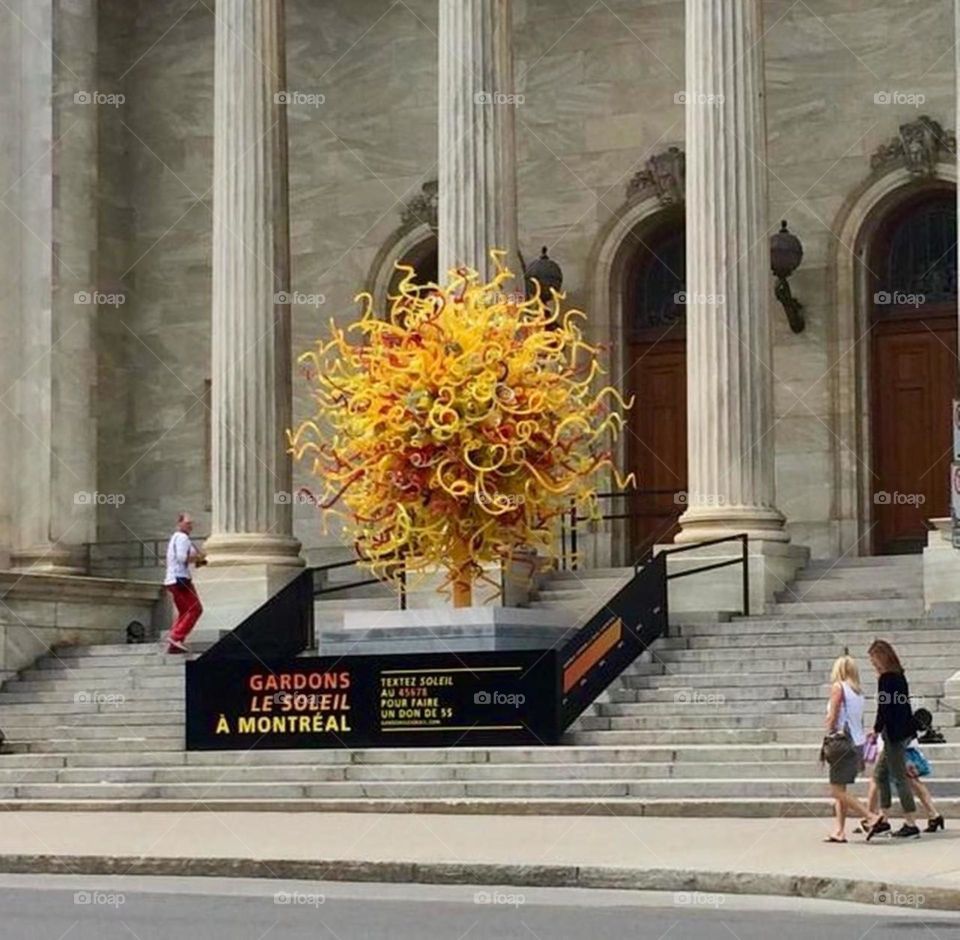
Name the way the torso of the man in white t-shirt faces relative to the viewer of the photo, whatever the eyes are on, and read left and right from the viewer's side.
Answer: facing to the right of the viewer

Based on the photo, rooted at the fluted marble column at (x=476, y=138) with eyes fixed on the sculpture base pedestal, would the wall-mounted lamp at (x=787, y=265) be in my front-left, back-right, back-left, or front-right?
back-left

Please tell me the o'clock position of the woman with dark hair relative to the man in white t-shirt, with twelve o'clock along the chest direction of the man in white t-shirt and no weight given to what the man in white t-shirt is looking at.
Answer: The woman with dark hair is roughly at 2 o'clock from the man in white t-shirt.

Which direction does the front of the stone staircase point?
toward the camera

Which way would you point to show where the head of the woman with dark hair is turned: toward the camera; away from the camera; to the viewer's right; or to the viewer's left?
to the viewer's left

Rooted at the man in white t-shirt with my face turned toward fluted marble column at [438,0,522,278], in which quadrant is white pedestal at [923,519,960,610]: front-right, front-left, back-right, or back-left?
front-right

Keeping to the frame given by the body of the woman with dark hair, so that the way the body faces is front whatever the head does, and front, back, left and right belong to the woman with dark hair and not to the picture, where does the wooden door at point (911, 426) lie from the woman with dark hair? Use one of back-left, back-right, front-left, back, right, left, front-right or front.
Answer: right

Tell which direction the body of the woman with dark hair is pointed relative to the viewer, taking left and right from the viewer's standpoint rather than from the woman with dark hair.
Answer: facing to the left of the viewer

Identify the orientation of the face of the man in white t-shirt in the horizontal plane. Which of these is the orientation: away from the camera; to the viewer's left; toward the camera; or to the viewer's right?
to the viewer's right

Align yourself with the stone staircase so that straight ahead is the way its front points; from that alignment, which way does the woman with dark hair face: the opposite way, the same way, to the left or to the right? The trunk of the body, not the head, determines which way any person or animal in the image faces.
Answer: to the right

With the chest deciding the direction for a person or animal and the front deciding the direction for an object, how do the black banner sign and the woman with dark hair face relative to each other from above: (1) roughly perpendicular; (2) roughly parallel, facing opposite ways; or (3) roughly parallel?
roughly perpendicular

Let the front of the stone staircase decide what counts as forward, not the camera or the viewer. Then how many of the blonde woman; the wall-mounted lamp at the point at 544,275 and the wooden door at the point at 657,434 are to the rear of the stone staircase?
2

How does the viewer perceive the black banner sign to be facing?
facing the viewer

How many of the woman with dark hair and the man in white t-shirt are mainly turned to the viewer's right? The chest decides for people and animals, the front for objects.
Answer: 1
